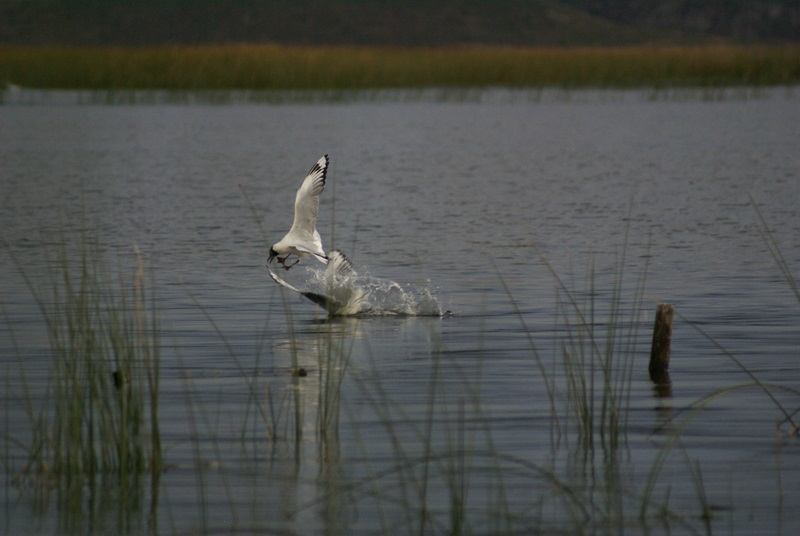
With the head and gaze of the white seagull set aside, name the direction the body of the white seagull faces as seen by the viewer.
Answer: to the viewer's left

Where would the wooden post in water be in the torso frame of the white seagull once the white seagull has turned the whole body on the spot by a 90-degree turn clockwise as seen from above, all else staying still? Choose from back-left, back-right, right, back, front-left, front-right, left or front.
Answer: back-right
